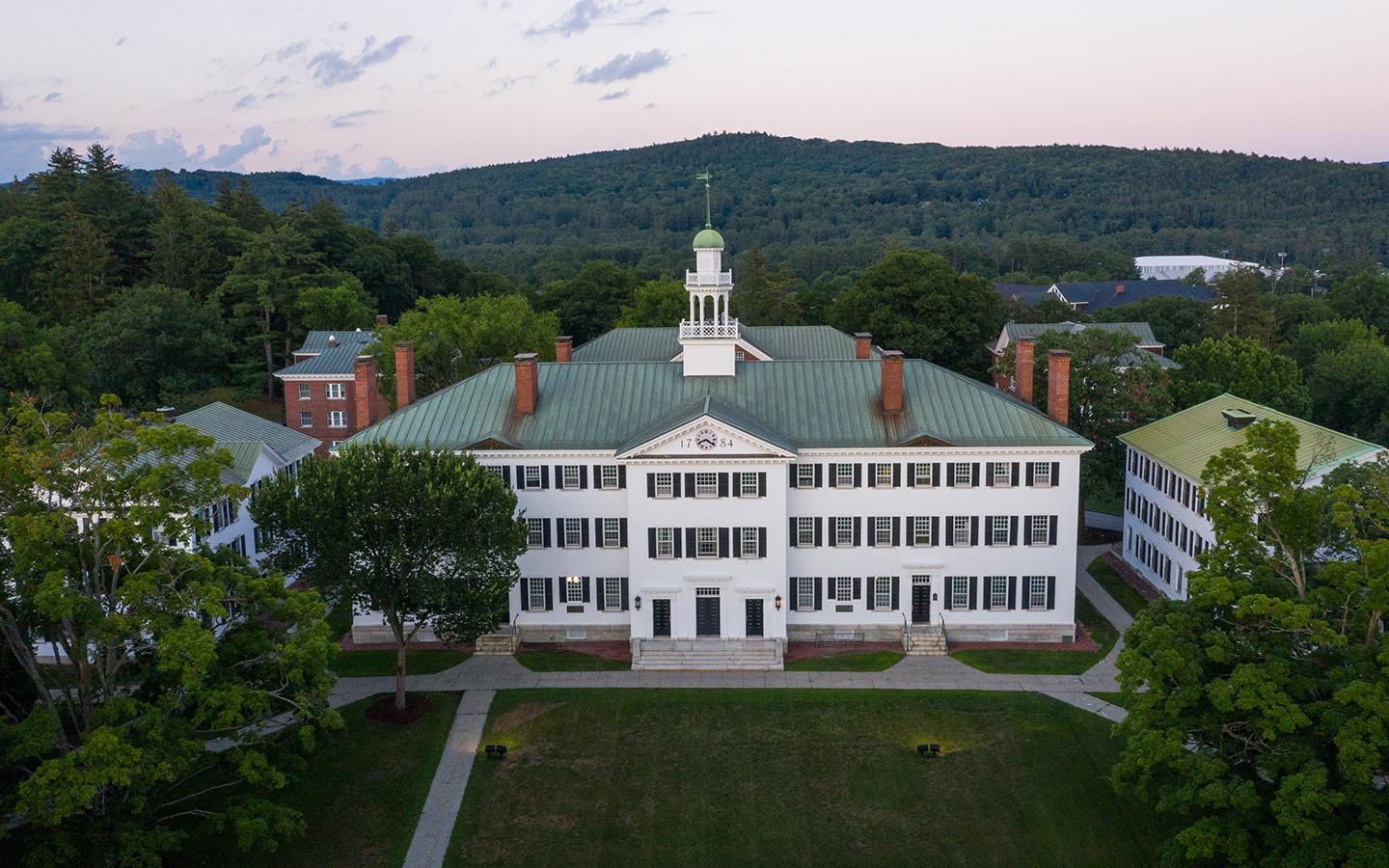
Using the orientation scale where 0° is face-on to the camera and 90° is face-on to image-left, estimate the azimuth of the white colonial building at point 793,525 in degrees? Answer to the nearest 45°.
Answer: approximately 0°
